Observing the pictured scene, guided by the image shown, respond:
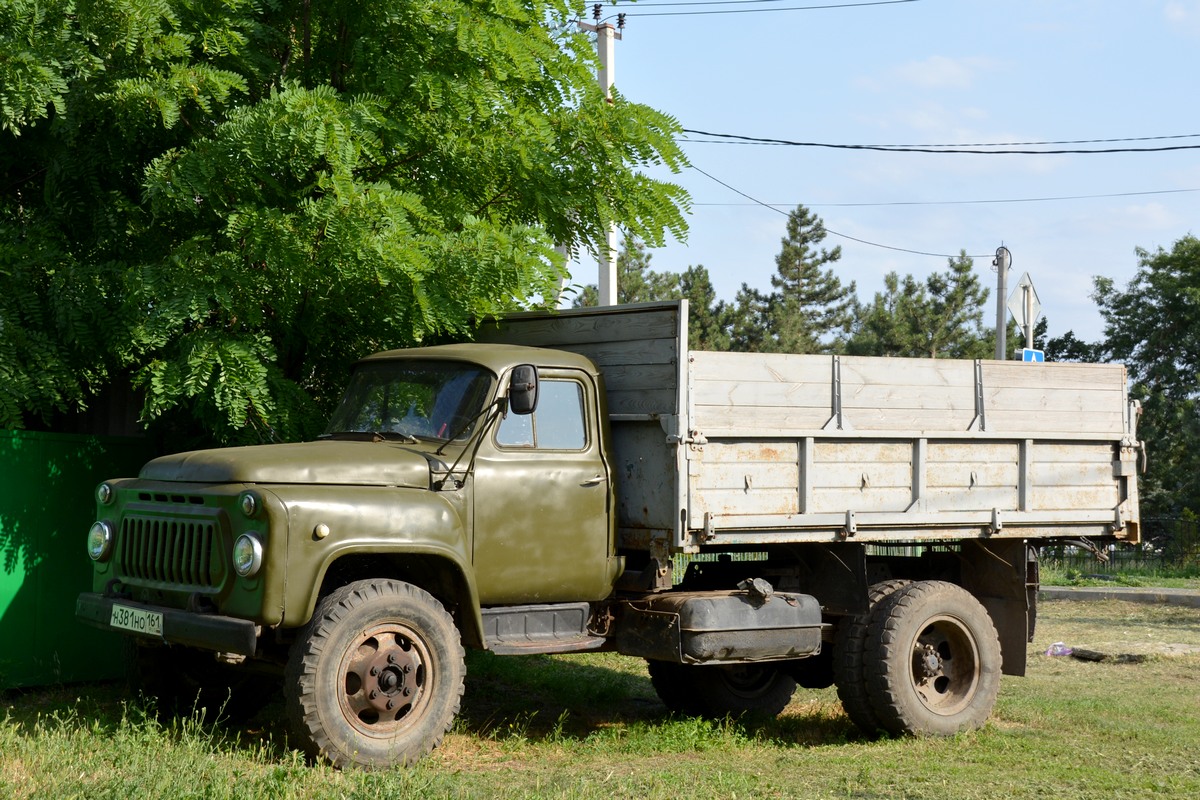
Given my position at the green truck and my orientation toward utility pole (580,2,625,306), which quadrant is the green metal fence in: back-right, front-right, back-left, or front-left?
front-left

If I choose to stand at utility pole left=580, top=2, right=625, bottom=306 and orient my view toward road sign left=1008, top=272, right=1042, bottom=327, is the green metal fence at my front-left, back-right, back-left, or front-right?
back-right

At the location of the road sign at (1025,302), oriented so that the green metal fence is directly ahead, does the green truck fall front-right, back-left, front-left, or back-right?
front-left

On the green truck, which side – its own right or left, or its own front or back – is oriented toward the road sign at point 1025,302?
back

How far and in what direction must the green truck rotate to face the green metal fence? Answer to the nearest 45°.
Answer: approximately 45° to its right

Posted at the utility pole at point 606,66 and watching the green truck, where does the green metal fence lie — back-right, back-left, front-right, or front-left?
front-right

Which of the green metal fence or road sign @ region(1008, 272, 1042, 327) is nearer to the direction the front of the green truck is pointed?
the green metal fence

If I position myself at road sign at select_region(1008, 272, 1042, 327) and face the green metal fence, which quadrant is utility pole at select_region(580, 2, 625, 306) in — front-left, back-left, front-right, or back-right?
front-right

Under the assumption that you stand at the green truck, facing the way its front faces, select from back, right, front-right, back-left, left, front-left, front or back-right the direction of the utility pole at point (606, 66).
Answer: back-right

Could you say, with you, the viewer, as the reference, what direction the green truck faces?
facing the viewer and to the left of the viewer
